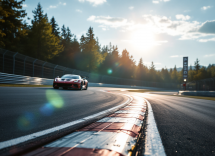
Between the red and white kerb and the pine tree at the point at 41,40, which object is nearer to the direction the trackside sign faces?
the red and white kerb

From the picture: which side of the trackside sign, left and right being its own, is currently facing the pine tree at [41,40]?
right

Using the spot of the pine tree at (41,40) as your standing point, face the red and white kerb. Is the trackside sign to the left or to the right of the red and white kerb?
left

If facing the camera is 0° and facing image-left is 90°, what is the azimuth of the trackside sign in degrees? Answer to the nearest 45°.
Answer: approximately 0°

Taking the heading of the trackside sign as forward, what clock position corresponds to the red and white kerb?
The red and white kerb is roughly at 12 o'clock from the trackside sign.
